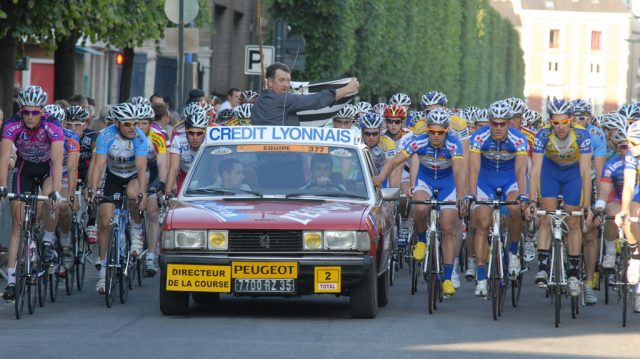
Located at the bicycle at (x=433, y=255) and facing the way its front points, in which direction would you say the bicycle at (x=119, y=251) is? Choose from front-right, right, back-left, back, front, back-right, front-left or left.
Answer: right

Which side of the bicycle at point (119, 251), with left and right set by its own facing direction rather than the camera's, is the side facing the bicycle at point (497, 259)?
left

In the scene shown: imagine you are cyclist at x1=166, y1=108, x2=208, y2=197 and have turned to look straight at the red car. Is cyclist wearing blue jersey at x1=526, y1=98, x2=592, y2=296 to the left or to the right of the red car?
left
